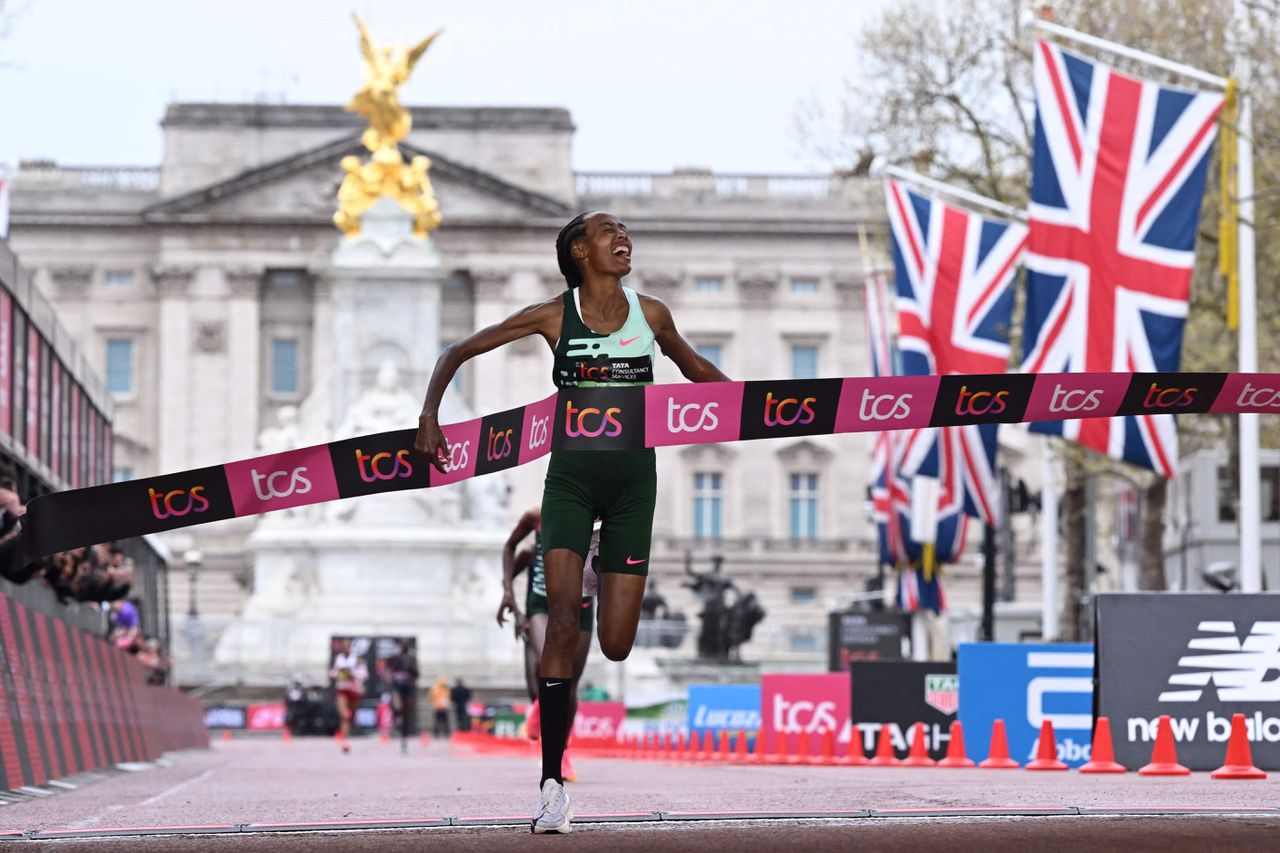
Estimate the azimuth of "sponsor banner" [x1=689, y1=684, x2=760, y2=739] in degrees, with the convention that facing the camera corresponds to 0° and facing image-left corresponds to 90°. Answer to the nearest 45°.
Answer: approximately 0°

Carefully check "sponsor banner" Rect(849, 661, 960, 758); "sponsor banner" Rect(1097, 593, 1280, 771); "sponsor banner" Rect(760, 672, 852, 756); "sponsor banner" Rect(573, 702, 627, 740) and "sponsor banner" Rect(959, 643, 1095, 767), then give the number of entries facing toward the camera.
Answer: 5

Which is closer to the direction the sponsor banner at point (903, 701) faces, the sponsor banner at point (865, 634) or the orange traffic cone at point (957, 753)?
the orange traffic cone

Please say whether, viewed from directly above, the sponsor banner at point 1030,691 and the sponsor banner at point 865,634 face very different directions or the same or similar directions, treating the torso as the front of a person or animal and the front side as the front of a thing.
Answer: same or similar directions

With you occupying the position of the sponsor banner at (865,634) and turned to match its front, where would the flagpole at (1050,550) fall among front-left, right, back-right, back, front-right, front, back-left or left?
front-left

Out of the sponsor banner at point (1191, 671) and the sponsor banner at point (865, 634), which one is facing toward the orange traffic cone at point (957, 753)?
the sponsor banner at point (865, 634)

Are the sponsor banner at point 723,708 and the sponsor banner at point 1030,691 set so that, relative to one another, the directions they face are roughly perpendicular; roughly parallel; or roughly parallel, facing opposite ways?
roughly parallel

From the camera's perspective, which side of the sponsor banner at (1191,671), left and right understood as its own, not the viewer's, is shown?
front

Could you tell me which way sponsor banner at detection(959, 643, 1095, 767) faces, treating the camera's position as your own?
facing the viewer

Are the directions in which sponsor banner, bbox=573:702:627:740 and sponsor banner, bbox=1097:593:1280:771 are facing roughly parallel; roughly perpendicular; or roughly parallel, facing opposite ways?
roughly parallel

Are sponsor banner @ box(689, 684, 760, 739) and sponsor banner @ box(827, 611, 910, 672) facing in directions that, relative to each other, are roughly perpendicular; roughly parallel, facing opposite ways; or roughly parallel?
roughly parallel

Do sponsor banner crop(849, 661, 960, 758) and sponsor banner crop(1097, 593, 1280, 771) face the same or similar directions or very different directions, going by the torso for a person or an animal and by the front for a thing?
same or similar directions

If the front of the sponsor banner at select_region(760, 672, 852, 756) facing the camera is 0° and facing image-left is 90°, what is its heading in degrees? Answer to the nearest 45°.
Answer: approximately 0°

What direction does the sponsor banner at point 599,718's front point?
toward the camera
